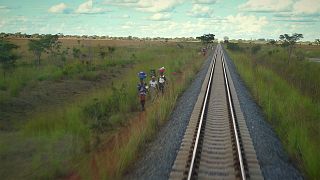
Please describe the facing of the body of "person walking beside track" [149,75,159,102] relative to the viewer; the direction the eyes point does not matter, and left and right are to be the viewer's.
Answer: facing the viewer

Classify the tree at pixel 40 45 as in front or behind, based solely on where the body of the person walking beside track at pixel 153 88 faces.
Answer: behind

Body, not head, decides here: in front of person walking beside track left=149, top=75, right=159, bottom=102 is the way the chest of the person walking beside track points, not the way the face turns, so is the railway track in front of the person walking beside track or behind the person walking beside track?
in front
